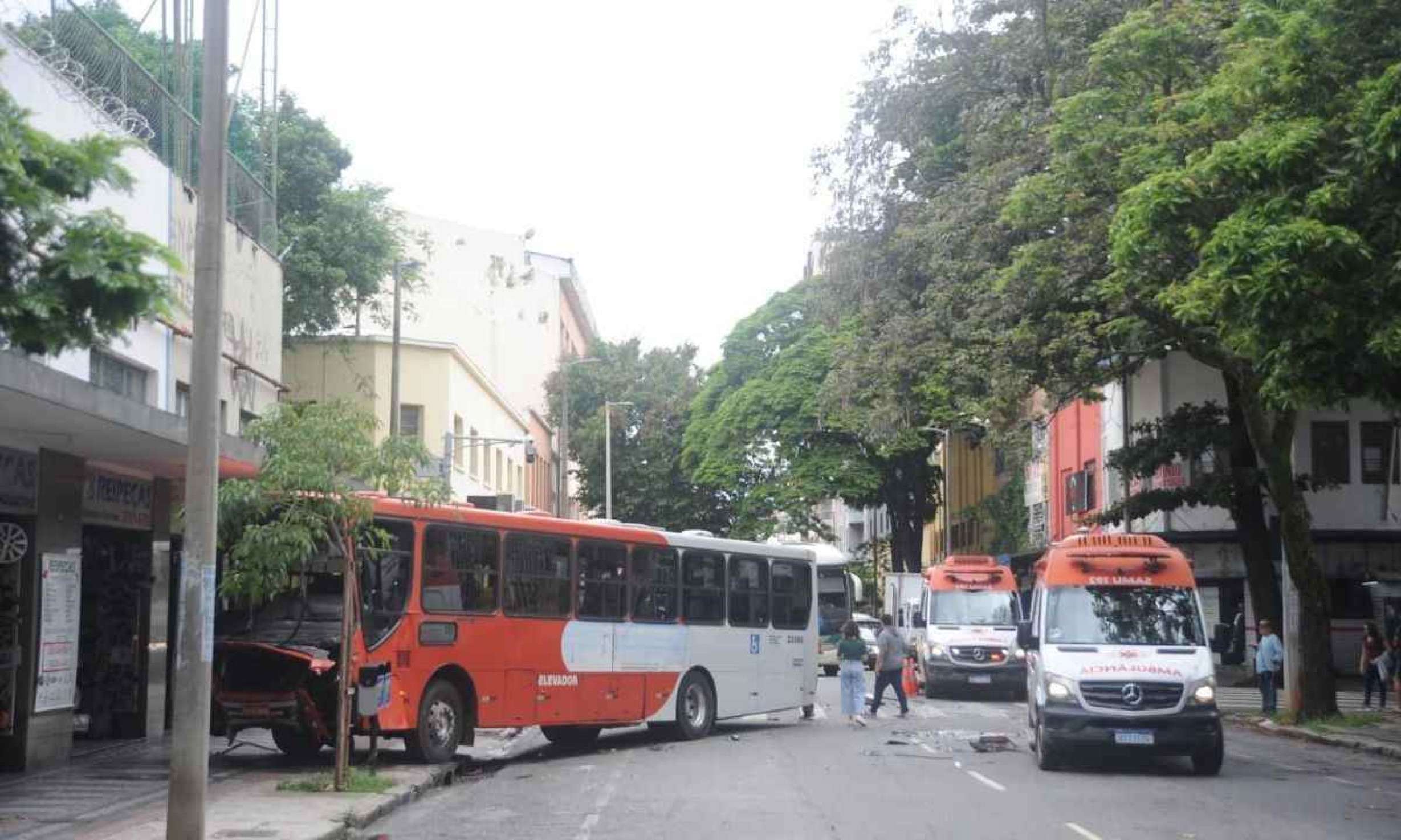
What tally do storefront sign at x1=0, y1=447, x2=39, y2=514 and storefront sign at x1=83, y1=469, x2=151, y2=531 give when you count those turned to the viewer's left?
0

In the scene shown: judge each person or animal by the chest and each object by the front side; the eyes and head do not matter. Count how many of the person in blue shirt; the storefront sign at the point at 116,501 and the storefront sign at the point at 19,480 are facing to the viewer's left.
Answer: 1

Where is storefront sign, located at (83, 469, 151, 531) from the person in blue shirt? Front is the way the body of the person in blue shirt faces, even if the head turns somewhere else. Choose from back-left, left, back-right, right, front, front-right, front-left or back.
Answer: front-left

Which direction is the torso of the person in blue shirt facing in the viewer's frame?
to the viewer's left

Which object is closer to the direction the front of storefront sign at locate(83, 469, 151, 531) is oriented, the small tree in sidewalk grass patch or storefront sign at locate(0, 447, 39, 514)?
the small tree in sidewalk grass patch

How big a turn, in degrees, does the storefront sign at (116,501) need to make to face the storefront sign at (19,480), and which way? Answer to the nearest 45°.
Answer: approximately 45° to its right

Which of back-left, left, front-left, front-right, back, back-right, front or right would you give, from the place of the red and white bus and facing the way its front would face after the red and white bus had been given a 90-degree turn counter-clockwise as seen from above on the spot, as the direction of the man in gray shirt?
left

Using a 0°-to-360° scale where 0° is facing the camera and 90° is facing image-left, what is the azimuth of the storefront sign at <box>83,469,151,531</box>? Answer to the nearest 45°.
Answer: approximately 315°

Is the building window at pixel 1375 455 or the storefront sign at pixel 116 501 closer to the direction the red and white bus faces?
the storefront sign
